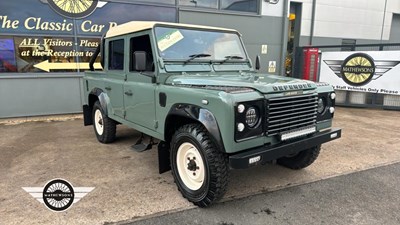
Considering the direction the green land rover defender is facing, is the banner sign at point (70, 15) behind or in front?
behind

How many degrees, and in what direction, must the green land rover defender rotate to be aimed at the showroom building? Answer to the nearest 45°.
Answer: approximately 180°

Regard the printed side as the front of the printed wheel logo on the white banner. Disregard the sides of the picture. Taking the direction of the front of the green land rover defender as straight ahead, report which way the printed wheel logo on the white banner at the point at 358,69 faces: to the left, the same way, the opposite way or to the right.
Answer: to the right

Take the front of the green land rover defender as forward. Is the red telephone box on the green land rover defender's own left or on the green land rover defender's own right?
on the green land rover defender's own left

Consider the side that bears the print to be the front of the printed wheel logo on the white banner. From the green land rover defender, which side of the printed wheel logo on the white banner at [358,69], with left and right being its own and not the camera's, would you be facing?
front

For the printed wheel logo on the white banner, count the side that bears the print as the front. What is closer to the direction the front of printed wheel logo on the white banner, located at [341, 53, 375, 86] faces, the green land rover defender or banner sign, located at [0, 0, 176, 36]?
the green land rover defender

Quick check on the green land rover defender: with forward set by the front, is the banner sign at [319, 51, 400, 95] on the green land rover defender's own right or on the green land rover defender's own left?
on the green land rover defender's own left

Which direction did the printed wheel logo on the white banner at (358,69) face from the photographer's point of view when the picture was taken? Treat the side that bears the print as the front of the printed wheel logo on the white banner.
facing the viewer

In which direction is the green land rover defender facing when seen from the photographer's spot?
facing the viewer and to the right of the viewer

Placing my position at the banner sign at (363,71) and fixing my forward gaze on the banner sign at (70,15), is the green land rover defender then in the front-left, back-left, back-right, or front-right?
front-left

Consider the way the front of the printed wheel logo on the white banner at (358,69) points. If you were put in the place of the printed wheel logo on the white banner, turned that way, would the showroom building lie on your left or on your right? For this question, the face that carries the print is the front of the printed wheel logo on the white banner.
on your right
